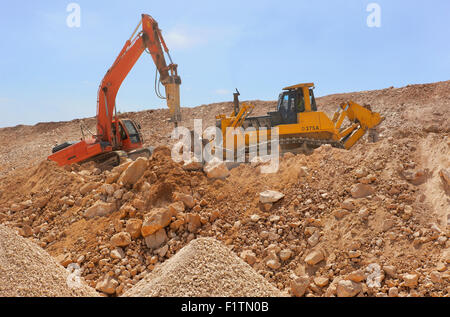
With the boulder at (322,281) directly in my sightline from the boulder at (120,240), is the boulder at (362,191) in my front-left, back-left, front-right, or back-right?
front-left

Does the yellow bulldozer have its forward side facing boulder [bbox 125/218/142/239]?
no

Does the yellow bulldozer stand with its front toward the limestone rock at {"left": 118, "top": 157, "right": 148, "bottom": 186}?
no

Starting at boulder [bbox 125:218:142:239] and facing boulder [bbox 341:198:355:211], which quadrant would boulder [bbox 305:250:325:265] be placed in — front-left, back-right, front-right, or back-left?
front-right

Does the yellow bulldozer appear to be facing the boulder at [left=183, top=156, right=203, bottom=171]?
no

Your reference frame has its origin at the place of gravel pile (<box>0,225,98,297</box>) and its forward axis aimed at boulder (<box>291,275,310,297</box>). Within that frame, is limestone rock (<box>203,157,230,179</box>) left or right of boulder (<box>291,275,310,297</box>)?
left
